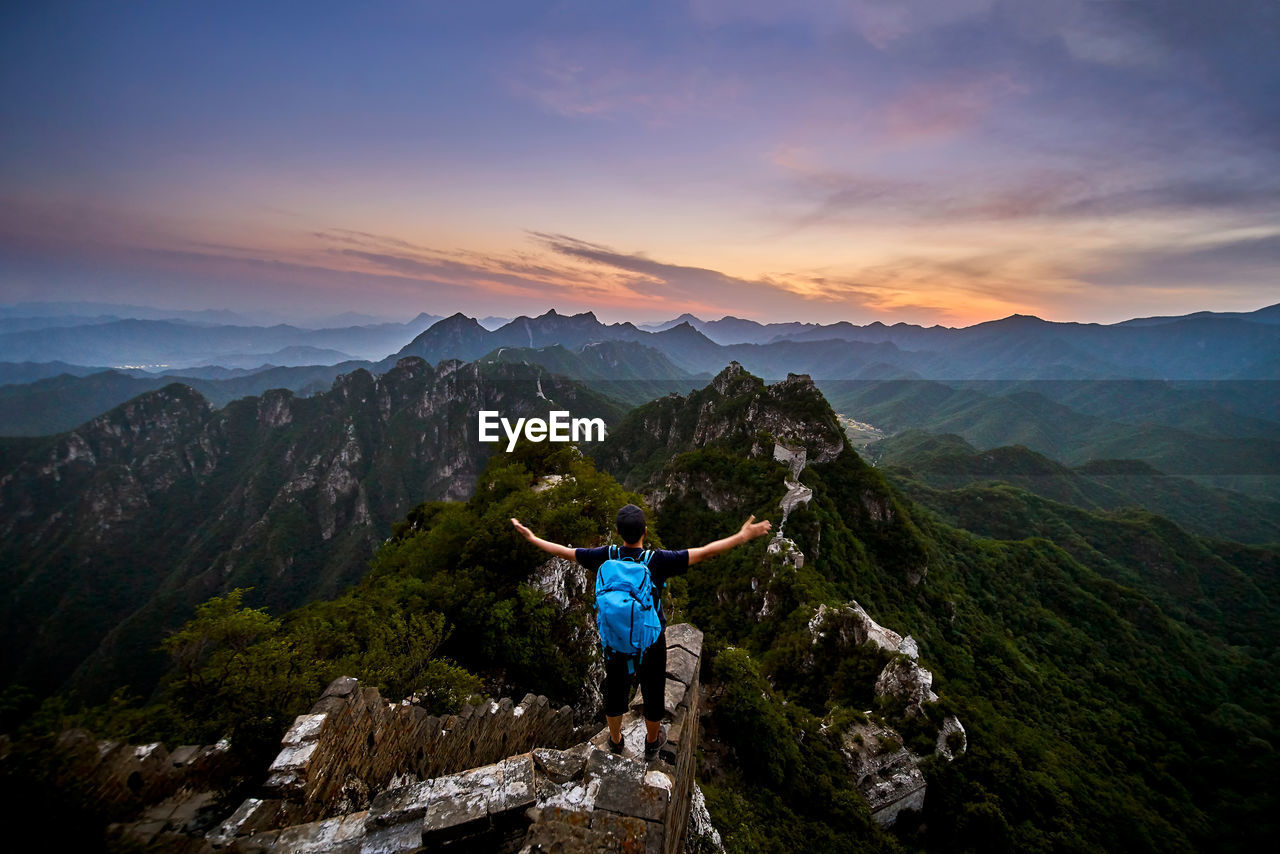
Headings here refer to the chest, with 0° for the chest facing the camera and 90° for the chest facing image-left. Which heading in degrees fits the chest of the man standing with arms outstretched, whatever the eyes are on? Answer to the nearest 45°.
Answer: approximately 180°

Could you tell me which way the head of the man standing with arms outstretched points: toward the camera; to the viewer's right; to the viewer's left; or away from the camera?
away from the camera

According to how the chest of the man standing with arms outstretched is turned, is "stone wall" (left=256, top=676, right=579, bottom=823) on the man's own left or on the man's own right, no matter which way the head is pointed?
on the man's own left

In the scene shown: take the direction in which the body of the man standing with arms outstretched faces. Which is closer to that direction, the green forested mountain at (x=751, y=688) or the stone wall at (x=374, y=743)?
the green forested mountain
